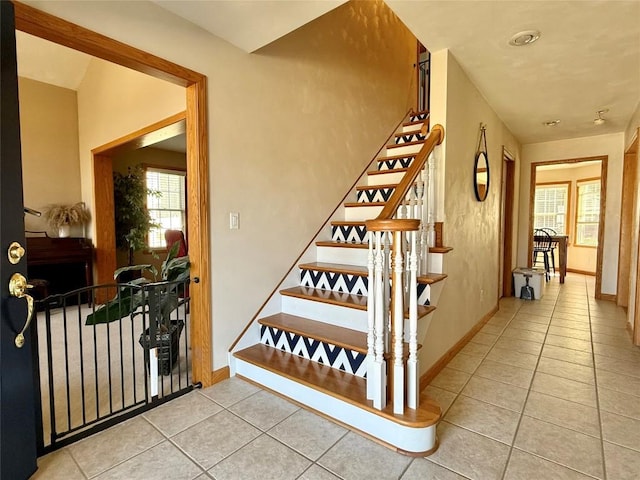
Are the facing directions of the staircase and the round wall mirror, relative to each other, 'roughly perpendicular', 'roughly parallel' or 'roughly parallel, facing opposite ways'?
roughly perpendicular

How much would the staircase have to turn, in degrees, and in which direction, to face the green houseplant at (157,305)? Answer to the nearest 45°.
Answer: approximately 45° to its right

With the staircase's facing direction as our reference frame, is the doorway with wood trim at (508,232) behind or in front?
behind

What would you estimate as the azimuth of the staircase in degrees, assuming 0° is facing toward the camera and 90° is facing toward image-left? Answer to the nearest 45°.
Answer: approximately 45°

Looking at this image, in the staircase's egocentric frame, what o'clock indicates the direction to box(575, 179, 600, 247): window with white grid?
The window with white grid is roughly at 6 o'clock from the staircase.

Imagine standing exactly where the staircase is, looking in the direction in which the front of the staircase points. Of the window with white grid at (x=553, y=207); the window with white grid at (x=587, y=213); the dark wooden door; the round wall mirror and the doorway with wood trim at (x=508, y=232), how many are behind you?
4

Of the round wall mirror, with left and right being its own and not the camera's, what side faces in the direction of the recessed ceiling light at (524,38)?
right
